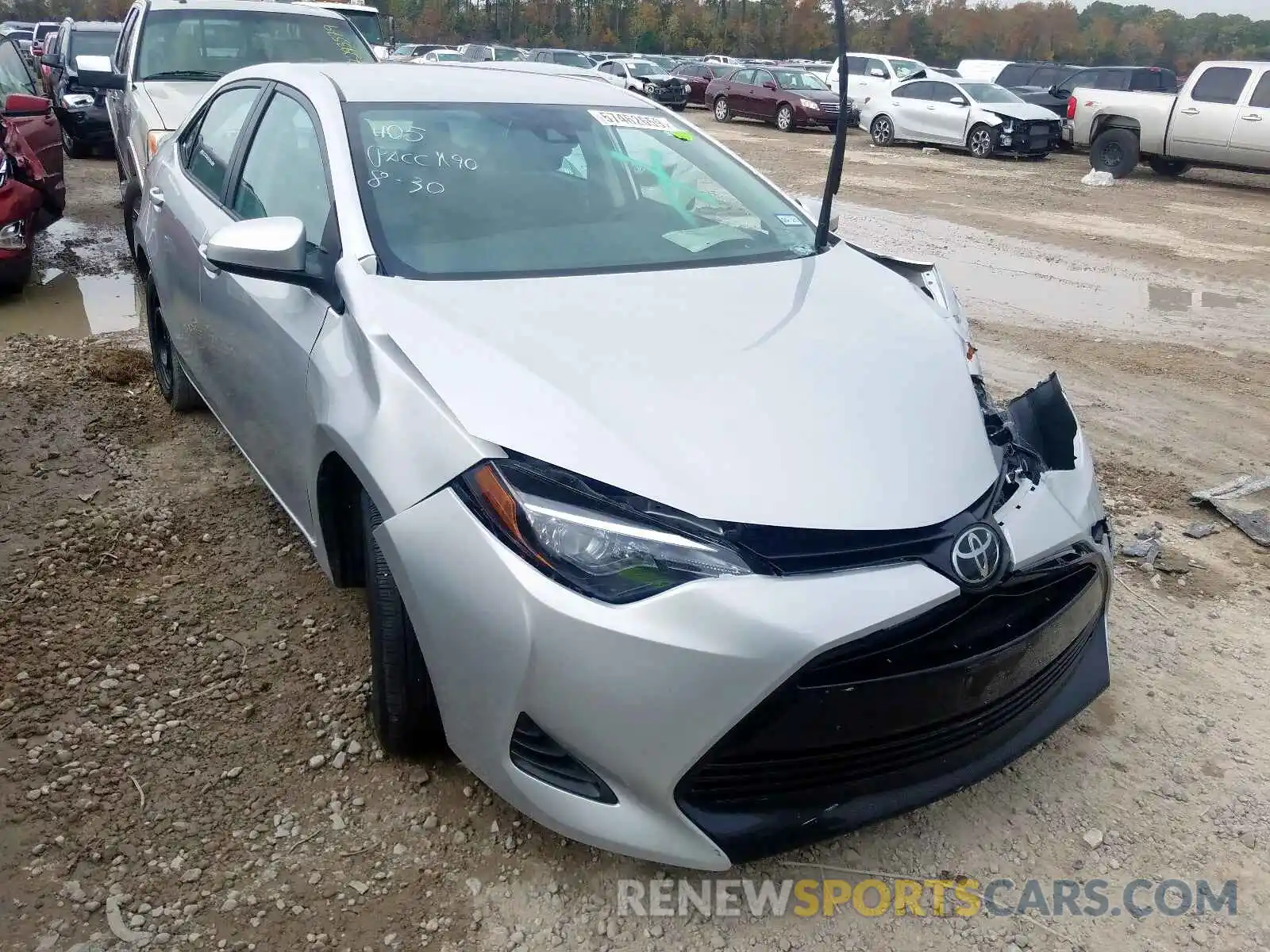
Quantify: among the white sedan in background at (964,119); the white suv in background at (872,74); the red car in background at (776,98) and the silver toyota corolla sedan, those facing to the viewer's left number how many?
0

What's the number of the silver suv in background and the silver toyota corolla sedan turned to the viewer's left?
0

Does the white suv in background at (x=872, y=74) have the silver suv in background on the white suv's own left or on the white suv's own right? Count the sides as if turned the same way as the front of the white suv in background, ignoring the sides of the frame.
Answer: on the white suv's own right

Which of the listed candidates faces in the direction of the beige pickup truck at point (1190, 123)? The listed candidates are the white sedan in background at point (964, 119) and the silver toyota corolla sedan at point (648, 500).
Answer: the white sedan in background

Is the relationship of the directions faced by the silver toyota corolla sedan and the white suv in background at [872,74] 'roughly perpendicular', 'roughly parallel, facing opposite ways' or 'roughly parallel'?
roughly parallel

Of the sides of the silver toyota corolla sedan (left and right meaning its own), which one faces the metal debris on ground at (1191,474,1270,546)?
left

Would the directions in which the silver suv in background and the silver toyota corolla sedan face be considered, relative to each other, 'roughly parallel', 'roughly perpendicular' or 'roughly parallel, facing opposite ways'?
roughly parallel

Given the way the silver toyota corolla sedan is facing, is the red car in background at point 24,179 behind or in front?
behind

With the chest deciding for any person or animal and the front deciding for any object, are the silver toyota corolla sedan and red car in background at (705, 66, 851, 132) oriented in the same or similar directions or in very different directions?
same or similar directions

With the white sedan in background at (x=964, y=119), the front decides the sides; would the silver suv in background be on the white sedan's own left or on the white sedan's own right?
on the white sedan's own right

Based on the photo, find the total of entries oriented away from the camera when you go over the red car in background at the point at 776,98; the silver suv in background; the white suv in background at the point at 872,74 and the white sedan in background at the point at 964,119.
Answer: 0

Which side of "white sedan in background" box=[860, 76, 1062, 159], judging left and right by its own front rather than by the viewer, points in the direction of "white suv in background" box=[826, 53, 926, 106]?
back

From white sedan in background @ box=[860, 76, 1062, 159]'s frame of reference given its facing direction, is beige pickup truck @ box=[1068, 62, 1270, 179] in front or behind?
in front

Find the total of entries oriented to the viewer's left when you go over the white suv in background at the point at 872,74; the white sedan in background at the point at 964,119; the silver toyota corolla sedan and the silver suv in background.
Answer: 0

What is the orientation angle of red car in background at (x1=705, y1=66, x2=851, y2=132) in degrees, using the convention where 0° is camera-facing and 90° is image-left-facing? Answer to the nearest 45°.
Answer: approximately 315°

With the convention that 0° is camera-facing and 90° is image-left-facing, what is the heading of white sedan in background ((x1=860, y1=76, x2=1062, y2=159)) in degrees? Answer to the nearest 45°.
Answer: approximately 315°

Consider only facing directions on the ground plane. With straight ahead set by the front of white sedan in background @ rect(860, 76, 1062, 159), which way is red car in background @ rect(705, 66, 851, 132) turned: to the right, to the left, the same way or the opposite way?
the same way

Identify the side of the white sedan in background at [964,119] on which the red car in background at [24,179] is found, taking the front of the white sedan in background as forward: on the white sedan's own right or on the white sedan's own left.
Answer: on the white sedan's own right

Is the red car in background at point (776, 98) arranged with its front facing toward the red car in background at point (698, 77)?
no

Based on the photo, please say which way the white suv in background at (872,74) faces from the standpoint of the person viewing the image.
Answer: facing the viewer and to the right of the viewer
